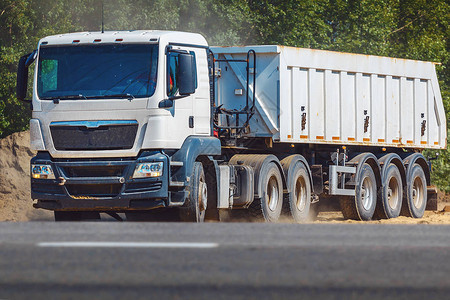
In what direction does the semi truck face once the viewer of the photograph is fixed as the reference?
facing the viewer and to the left of the viewer
